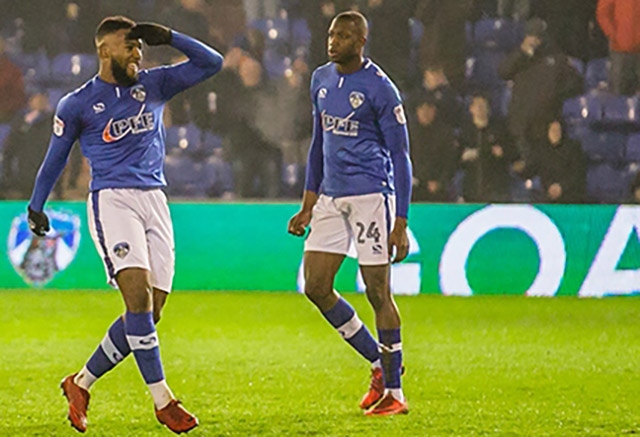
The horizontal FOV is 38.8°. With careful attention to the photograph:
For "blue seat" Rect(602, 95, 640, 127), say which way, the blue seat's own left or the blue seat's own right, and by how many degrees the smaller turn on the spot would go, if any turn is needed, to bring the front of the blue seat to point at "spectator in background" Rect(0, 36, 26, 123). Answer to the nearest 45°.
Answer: approximately 90° to the blue seat's own right

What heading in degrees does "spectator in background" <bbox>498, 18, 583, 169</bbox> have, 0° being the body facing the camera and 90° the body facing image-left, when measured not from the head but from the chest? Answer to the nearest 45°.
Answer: approximately 0°

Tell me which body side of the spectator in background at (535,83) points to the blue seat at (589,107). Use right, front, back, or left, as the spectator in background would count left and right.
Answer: left

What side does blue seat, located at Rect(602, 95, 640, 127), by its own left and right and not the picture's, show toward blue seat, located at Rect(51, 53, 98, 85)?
right

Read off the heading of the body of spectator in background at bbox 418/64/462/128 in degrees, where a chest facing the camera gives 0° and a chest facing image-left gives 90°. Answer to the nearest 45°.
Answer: approximately 45°

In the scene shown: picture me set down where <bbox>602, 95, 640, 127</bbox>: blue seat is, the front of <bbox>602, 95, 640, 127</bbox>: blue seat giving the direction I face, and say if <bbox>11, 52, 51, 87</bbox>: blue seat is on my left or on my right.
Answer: on my right

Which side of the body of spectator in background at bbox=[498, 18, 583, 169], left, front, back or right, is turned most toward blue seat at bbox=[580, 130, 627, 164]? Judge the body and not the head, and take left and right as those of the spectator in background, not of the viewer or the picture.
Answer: left

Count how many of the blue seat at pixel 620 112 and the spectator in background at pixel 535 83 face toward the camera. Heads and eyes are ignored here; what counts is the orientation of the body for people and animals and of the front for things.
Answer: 2

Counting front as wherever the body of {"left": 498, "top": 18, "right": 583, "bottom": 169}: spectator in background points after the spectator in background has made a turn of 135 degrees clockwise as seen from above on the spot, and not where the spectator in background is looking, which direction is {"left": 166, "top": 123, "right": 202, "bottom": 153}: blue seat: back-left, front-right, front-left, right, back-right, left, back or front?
front-left

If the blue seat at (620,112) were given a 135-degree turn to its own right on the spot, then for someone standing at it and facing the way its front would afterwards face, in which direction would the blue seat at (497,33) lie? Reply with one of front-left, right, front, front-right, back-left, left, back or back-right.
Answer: front-left
